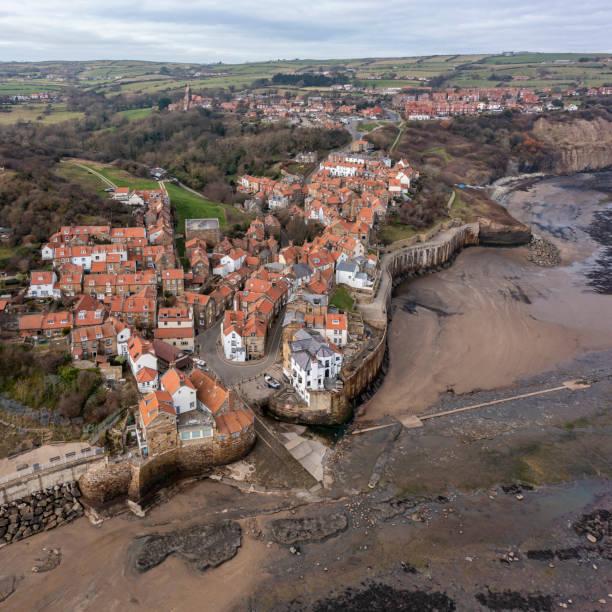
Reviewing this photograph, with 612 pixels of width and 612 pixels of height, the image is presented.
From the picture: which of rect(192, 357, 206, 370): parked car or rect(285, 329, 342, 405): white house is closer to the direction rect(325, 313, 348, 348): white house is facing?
the white house

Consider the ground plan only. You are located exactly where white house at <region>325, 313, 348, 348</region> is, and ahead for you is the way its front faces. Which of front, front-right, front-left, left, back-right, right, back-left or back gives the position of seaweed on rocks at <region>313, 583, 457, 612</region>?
front

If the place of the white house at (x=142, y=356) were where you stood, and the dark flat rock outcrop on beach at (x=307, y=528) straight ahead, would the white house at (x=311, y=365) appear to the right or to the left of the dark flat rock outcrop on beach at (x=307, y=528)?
left

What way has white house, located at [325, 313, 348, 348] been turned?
toward the camera

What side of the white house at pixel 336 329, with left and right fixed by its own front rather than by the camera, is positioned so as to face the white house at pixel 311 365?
front

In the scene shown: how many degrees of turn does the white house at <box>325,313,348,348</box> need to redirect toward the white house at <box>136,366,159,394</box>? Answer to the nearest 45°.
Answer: approximately 45° to its right

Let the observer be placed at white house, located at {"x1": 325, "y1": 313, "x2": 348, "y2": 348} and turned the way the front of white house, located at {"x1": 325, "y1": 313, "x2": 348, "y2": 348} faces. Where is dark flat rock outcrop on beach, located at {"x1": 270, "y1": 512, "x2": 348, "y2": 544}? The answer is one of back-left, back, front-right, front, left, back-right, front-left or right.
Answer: front

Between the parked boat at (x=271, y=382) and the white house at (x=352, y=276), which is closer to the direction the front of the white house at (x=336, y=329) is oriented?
the parked boat

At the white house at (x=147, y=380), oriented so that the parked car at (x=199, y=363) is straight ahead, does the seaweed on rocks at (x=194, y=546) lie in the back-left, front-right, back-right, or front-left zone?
back-right

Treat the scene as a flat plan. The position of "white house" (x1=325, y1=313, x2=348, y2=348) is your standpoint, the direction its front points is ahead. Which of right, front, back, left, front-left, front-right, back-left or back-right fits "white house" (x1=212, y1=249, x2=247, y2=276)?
back-right

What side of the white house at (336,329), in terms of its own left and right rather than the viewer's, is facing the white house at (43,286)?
right
